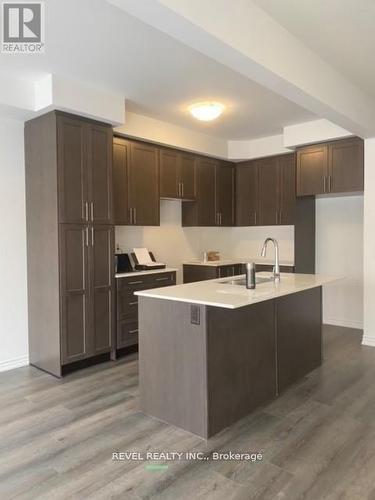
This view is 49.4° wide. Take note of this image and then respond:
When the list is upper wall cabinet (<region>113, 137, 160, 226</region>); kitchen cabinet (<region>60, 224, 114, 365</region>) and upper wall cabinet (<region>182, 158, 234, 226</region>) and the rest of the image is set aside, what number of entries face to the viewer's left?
0

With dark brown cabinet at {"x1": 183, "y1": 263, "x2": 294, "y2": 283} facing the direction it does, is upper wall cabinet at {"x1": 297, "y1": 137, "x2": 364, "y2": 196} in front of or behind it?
in front

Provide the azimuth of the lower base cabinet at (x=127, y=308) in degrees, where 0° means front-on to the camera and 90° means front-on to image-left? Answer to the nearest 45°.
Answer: approximately 315°

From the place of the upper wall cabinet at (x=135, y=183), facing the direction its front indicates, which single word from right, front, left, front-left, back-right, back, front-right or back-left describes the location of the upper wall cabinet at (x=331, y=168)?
front-left

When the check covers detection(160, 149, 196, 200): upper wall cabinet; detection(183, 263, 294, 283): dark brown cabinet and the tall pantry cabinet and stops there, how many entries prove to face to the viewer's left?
0

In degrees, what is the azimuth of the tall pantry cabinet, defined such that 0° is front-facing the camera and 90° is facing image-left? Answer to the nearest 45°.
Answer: approximately 315°

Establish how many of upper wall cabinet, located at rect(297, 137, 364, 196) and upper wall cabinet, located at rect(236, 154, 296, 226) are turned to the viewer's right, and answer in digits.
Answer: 0

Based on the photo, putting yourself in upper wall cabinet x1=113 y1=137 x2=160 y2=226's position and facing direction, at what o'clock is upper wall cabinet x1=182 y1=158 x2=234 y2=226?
upper wall cabinet x1=182 y1=158 x2=234 y2=226 is roughly at 9 o'clock from upper wall cabinet x1=113 y1=137 x2=160 y2=226.

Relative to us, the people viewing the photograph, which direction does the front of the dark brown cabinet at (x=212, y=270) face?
facing the viewer and to the right of the viewer
